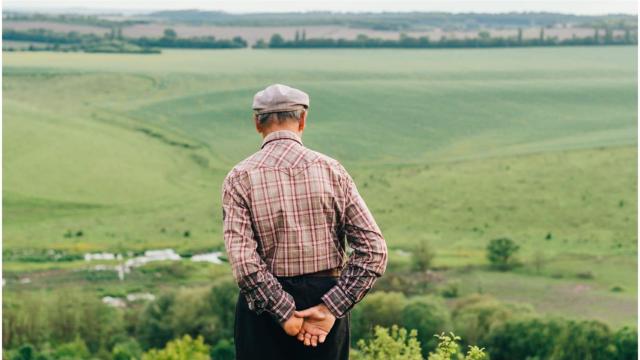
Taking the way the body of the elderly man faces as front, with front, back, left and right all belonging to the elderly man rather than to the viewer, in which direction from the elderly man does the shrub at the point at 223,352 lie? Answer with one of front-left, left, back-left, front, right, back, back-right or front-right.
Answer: front

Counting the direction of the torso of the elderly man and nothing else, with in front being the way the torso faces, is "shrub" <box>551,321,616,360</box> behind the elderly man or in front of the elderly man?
in front

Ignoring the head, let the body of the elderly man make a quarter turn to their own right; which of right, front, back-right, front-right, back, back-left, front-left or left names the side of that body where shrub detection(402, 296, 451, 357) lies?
left

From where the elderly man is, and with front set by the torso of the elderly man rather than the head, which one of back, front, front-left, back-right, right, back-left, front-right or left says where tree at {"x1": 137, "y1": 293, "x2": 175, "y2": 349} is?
front

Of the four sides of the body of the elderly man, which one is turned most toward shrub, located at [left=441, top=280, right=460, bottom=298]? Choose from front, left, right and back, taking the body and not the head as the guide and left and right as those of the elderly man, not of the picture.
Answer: front

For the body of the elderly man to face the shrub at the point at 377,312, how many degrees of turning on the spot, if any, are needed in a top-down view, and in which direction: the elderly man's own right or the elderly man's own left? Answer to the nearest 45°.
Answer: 0° — they already face it

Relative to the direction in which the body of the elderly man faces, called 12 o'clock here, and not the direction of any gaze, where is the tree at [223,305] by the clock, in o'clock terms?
The tree is roughly at 12 o'clock from the elderly man.

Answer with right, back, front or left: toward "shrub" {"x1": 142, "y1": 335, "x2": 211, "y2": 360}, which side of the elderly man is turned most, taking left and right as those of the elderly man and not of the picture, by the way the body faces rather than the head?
front

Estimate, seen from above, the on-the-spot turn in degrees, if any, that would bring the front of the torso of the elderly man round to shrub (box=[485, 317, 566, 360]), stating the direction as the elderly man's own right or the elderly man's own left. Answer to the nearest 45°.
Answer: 0° — they already face it

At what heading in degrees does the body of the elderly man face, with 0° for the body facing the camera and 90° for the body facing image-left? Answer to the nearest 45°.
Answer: approximately 180°

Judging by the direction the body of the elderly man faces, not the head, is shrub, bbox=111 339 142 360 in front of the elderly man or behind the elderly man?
in front

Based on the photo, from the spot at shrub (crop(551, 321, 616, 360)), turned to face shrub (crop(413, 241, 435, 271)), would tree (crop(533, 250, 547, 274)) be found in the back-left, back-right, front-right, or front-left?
front-right

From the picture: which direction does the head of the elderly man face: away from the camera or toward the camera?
away from the camera

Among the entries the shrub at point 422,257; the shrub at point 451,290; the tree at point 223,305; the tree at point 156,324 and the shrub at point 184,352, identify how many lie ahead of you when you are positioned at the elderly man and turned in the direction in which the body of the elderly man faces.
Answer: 5

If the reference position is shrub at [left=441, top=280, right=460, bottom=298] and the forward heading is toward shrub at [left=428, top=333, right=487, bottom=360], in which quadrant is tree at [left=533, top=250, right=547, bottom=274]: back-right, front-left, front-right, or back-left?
back-left

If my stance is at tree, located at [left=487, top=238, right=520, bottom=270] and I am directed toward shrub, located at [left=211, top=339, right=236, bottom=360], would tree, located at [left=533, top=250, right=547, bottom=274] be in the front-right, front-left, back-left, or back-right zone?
back-left

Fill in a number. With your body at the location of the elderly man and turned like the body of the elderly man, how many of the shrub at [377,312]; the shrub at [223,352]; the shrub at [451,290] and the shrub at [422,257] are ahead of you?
4
